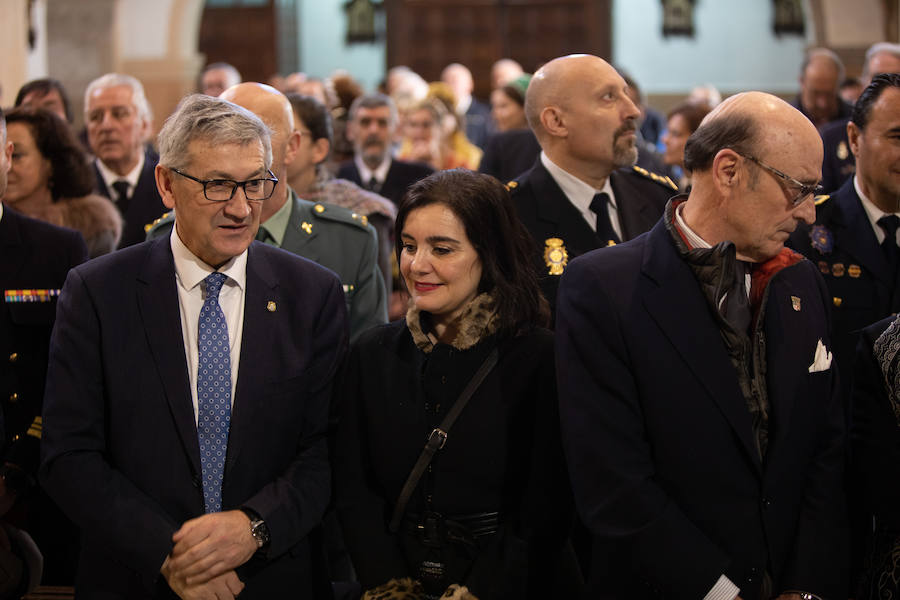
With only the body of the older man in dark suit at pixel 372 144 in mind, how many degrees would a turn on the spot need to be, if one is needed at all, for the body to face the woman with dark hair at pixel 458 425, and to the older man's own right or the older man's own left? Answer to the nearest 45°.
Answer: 0° — they already face them

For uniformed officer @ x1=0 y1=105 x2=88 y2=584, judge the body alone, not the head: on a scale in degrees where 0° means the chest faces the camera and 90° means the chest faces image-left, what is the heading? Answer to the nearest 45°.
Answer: approximately 0°

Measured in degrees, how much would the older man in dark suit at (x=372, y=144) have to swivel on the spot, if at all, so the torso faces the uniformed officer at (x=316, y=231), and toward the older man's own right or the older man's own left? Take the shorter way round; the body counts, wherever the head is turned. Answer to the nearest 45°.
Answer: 0° — they already face them

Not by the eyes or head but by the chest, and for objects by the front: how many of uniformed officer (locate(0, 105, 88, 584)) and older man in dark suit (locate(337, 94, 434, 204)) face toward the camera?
2

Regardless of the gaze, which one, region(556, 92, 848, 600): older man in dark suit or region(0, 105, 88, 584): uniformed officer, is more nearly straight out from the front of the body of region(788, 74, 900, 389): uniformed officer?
the older man in dark suit

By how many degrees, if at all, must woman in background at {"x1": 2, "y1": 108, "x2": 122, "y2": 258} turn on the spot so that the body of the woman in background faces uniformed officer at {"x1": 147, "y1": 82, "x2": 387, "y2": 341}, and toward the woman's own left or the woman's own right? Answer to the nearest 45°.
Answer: approximately 90° to the woman's own left
